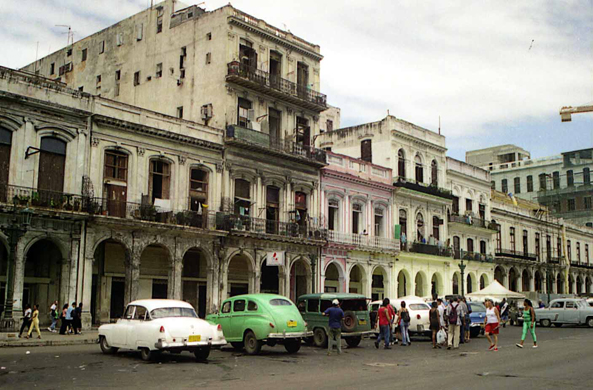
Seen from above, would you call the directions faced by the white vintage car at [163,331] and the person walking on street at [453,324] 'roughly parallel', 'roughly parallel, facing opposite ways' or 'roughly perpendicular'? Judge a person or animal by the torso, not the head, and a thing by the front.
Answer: roughly perpendicular

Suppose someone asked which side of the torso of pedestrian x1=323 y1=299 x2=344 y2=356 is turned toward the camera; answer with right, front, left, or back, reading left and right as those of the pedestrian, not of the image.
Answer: back

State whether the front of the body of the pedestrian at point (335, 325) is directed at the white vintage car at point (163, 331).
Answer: no

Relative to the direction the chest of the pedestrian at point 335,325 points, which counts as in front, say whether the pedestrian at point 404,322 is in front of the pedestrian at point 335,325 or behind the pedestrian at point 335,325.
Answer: in front

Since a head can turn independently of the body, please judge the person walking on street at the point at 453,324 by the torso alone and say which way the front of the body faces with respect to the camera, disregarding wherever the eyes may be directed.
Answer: away from the camera

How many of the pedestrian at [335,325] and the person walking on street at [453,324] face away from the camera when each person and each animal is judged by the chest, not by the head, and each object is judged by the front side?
2
